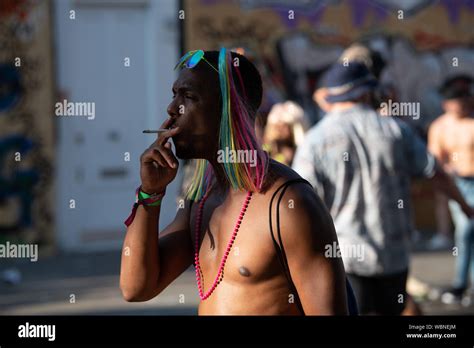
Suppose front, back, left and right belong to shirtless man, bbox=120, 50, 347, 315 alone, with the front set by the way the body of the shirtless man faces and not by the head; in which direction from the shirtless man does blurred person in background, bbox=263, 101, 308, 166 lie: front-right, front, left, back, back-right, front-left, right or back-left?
back-right

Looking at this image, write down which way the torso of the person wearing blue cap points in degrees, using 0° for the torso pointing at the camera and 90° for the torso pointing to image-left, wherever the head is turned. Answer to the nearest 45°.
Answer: approximately 180°

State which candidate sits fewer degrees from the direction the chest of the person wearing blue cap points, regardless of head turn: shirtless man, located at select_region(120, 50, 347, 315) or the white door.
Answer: the white door

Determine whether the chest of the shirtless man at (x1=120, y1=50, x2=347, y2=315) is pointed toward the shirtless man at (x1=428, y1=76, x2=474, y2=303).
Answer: no

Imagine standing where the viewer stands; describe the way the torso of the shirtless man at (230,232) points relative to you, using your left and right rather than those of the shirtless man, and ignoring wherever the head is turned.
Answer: facing the viewer and to the left of the viewer

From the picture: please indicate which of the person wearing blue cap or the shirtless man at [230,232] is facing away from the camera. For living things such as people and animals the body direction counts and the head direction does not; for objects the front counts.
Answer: the person wearing blue cap

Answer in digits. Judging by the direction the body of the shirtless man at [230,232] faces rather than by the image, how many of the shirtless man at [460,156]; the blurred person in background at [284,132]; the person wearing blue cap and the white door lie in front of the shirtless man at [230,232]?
0

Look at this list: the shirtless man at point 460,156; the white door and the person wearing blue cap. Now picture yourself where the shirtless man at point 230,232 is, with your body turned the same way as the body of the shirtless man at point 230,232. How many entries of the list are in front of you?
0

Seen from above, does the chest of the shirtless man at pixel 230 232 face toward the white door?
no

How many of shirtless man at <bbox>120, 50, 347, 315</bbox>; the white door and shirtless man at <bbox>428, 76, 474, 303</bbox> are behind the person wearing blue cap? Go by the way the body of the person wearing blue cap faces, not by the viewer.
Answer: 1

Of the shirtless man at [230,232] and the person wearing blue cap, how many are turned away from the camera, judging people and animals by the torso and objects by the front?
1

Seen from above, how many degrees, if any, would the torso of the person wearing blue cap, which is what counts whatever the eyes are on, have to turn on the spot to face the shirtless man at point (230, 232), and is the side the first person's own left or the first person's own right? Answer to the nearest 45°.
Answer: approximately 180°

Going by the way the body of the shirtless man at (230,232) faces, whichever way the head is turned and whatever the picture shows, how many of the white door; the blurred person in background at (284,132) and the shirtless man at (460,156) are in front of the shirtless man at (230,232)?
0

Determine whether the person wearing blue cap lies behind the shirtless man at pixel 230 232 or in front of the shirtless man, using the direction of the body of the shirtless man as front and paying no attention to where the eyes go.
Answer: behind

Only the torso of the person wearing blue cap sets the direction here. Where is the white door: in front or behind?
in front
